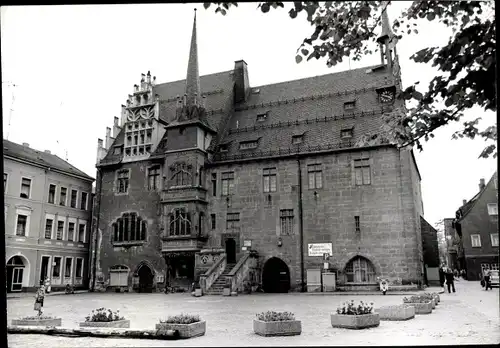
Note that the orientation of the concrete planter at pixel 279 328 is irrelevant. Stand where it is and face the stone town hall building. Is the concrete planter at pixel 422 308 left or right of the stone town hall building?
right

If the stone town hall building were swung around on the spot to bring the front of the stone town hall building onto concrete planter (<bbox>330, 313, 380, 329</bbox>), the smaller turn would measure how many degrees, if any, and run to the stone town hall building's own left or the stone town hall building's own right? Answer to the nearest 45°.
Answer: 0° — it already faces it

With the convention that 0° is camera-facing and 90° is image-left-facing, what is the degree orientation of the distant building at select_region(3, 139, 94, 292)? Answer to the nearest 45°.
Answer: approximately 315°

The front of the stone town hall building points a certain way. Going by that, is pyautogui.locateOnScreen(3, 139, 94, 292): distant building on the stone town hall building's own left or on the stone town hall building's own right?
on the stone town hall building's own right

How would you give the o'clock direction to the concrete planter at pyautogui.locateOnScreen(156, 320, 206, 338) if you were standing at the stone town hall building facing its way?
The concrete planter is roughly at 12 o'clock from the stone town hall building.

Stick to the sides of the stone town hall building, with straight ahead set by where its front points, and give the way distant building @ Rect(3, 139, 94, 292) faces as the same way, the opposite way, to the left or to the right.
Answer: to the left
